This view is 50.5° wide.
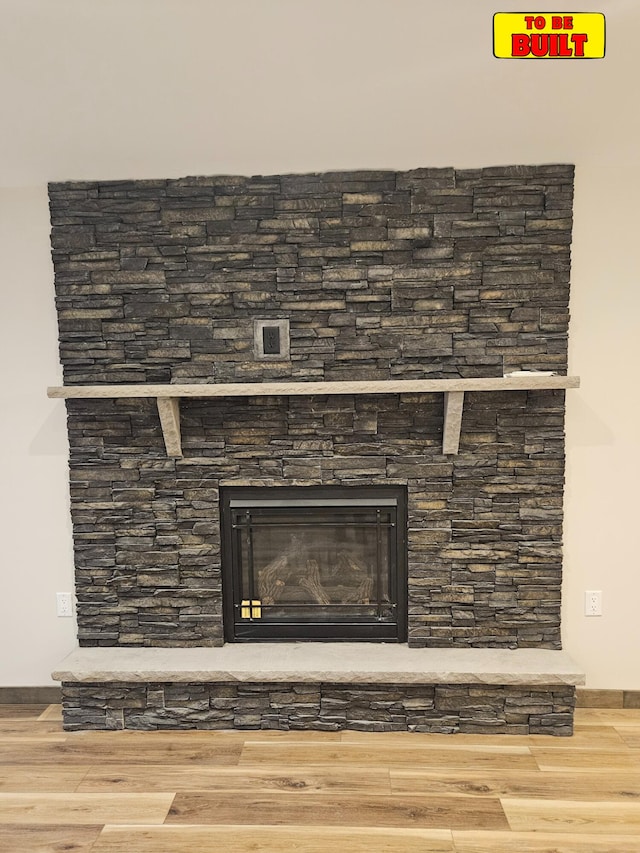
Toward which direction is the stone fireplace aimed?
toward the camera

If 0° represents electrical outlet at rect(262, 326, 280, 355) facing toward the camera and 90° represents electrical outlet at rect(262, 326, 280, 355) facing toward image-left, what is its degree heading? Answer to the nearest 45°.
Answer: approximately 0°

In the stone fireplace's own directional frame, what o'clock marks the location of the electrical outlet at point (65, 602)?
The electrical outlet is roughly at 3 o'clock from the stone fireplace.

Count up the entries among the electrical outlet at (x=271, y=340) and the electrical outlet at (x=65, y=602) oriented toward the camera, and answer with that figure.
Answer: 2

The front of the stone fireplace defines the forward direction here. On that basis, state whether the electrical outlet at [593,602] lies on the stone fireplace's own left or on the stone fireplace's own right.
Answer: on the stone fireplace's own left

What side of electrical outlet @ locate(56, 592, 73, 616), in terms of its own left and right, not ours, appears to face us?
front

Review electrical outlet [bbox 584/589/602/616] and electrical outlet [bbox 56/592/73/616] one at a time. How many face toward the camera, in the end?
2

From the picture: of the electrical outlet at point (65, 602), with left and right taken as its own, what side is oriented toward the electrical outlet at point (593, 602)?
left
